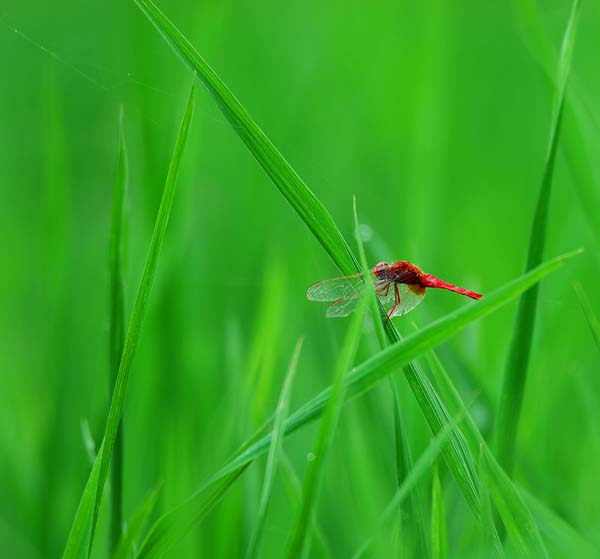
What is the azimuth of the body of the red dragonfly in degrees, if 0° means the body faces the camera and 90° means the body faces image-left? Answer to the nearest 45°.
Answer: approximately 90°

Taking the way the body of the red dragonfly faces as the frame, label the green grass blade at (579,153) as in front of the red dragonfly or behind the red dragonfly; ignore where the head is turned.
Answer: behind

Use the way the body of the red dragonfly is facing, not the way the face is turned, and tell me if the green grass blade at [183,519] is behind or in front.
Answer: in front

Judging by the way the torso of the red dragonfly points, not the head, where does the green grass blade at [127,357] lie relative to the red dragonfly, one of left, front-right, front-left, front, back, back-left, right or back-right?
front-left
